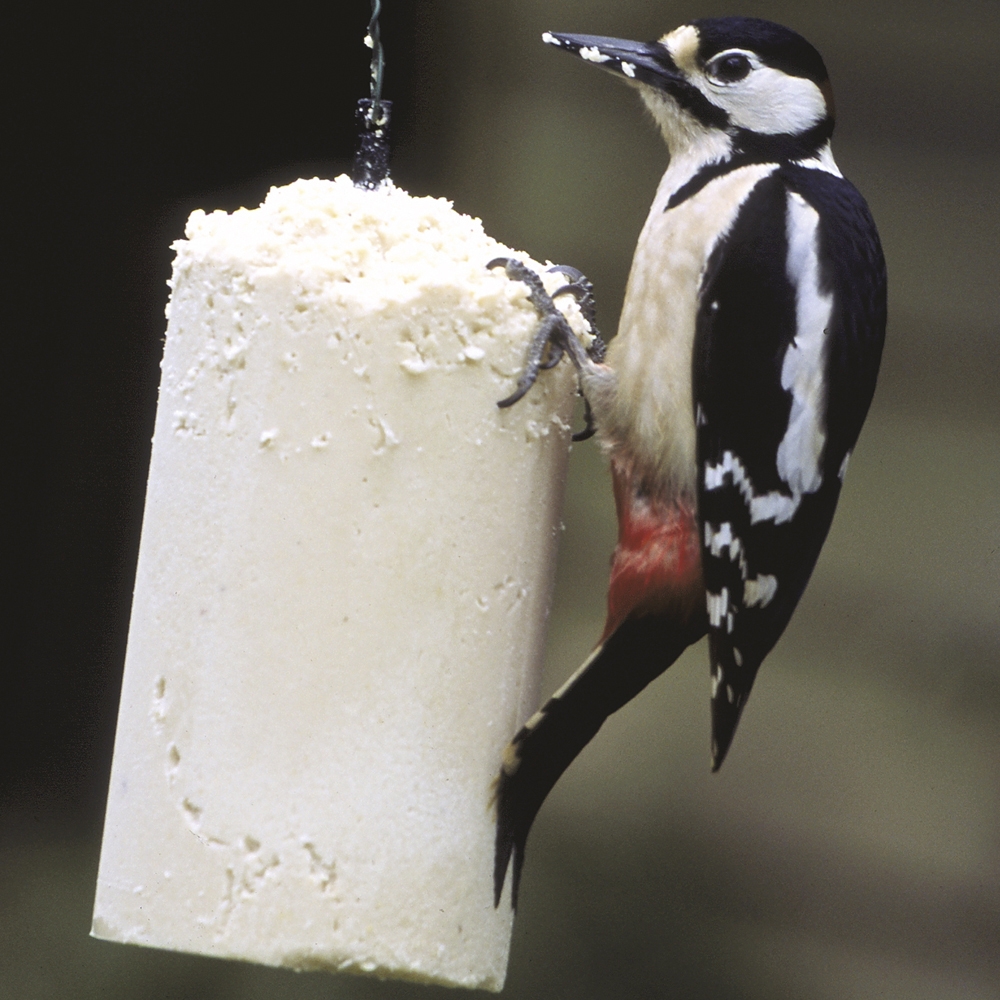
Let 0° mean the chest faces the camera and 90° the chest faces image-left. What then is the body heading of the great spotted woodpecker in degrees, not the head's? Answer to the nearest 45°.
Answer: approximately 90°
